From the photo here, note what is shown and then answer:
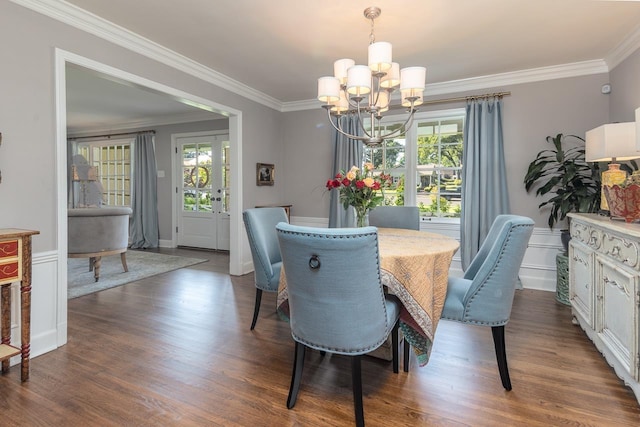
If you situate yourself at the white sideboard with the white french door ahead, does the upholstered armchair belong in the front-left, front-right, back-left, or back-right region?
front-left

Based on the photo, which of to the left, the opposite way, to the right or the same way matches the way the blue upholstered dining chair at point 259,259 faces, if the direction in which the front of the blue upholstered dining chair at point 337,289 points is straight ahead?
to the right

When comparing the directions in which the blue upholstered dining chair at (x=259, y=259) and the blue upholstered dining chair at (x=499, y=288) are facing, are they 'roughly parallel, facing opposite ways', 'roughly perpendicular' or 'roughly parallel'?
roughly parallel, facing opposite ways

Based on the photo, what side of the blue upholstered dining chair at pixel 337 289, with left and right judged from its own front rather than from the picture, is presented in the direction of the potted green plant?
front

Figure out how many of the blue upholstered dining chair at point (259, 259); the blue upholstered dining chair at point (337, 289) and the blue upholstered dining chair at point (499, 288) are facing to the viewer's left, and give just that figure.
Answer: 1

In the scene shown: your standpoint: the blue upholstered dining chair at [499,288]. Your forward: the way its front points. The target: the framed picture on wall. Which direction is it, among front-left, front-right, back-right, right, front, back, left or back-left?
front-right

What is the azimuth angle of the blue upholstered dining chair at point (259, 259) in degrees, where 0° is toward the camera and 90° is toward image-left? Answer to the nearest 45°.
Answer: approximately 315°

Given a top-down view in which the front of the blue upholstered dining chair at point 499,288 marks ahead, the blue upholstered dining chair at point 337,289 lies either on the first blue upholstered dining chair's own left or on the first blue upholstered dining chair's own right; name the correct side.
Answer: on the first blue upholstered dining chair's own left

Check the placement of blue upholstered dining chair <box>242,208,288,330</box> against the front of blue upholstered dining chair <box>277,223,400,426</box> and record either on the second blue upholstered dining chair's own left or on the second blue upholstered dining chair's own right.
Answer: on the second blue upholstered dining chair's own left

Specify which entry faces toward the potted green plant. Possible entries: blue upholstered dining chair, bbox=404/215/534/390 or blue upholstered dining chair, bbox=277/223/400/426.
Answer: blue upholstered dining chair, bbox=277/223/400/426

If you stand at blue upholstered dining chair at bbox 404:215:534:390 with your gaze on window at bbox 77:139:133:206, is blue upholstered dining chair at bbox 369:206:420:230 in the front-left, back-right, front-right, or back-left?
front-right

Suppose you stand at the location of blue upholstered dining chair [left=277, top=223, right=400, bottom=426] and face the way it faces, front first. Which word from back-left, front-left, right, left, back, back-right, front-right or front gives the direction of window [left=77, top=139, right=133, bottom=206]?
left

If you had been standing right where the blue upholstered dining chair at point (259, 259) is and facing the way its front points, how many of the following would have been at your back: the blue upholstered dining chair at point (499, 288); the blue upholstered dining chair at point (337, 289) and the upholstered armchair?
1

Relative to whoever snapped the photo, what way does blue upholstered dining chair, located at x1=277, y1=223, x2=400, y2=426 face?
facing away from the viewer and to the right of the viewer

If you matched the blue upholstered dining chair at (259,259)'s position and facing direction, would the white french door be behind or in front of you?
behind

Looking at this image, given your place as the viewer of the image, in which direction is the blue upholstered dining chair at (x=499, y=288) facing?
facing to the left of the viewer

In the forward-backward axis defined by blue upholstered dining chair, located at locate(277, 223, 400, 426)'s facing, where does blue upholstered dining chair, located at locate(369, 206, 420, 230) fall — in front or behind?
in front
